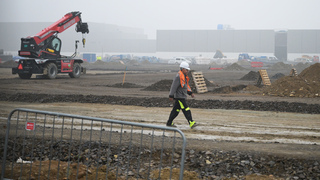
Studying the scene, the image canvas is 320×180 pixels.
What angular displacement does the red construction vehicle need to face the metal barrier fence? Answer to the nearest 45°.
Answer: approximately 135° to its right

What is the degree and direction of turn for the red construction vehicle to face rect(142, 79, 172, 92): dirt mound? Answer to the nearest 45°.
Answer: approximately 90° to its right

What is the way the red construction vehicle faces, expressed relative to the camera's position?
facing away from the viewer and to the right of the viewer

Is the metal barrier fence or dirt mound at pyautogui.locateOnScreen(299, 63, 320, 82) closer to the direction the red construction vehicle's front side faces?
the dirt mound

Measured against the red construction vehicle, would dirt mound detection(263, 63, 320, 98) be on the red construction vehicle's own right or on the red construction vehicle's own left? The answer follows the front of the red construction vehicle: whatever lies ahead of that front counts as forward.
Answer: on the red construction vehicle's own right
